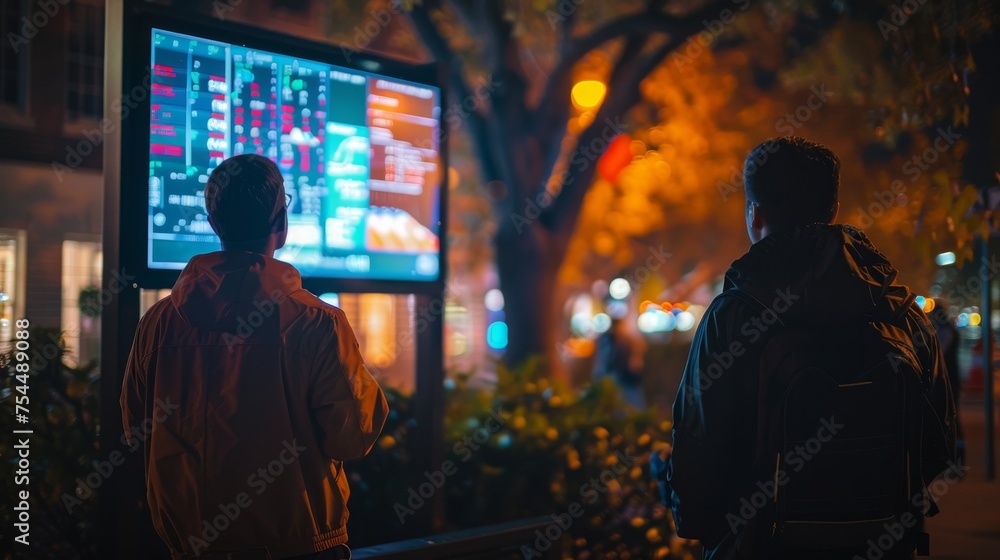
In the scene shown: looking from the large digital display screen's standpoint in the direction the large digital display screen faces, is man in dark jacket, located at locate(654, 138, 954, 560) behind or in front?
in front

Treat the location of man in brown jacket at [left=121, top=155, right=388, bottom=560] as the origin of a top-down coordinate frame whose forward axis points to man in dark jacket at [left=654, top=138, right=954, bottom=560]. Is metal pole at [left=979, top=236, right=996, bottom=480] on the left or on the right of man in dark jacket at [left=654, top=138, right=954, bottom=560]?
left

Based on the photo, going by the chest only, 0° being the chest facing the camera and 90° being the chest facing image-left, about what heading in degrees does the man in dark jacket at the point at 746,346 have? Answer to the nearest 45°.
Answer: approximately 180°

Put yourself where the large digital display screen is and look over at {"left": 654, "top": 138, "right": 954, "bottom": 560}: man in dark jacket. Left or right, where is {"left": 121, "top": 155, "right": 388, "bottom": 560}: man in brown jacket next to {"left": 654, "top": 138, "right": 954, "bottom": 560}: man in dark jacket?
right

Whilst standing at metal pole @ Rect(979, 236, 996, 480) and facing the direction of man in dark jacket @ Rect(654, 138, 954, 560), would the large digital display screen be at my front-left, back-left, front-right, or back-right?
front-right

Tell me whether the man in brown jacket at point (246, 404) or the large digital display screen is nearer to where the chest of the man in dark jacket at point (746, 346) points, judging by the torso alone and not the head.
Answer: the large digital display screen

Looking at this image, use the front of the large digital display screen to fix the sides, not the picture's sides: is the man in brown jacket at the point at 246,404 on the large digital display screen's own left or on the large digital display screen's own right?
on the large digital display screen's own right

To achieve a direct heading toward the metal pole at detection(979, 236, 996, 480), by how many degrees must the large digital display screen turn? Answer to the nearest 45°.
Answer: approximately 45° to its left

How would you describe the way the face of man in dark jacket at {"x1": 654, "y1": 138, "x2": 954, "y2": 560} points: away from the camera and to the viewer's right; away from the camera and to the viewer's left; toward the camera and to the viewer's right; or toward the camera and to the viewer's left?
away from the camera and to the viewer's left

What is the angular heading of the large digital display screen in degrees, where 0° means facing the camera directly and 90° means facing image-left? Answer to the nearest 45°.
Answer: approximately 315°

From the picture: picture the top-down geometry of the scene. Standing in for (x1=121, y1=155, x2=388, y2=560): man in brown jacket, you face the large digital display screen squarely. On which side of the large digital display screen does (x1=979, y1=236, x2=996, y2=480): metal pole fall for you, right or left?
right

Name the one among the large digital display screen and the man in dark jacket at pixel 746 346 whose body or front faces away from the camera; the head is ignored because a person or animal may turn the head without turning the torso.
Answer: the man in dark jacket
